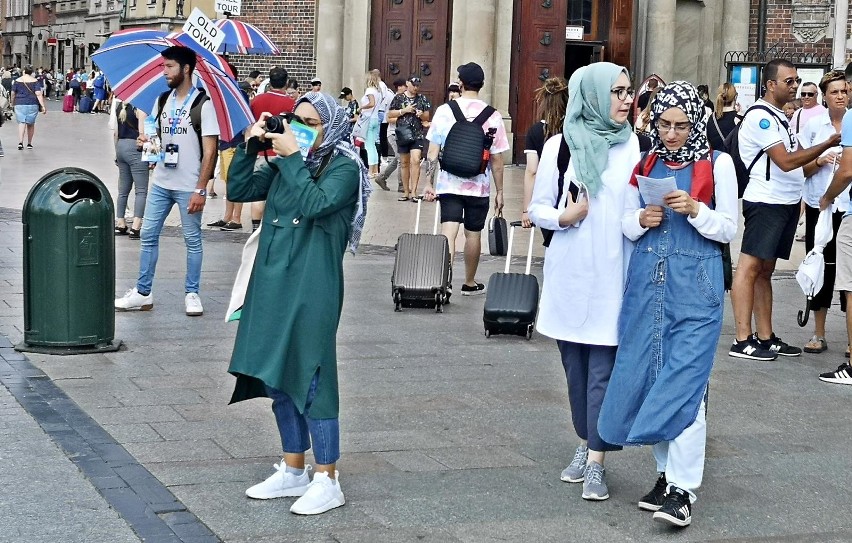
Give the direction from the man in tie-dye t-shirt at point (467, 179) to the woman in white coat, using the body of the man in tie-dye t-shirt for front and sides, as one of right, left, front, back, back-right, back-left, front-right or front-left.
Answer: back

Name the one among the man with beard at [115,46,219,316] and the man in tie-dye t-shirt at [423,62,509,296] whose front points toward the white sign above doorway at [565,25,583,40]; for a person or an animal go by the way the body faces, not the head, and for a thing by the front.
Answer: the man in tie-dye t-shirt

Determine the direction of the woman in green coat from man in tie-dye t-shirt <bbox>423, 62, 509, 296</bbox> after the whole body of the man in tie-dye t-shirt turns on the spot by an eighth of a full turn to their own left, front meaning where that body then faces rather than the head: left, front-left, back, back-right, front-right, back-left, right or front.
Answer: back-left

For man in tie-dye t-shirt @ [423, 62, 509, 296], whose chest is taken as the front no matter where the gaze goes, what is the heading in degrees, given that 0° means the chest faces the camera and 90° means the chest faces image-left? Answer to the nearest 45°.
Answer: approximately 180°

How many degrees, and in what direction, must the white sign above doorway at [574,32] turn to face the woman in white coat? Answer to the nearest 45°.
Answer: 0° — it already faces them

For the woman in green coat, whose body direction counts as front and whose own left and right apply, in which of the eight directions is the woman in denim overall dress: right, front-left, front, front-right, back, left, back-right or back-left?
back-left

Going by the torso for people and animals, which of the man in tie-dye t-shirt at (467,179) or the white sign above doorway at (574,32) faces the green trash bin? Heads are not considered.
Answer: the white sign above doorway

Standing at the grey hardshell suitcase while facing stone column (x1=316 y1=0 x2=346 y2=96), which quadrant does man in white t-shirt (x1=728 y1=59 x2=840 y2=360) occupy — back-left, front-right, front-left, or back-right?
back-right

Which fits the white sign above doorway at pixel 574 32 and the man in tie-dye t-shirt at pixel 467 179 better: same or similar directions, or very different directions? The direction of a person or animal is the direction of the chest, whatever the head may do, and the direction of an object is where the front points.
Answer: very different directions

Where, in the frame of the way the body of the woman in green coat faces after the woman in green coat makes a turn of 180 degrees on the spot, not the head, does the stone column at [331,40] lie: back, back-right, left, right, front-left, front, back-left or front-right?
front-left
